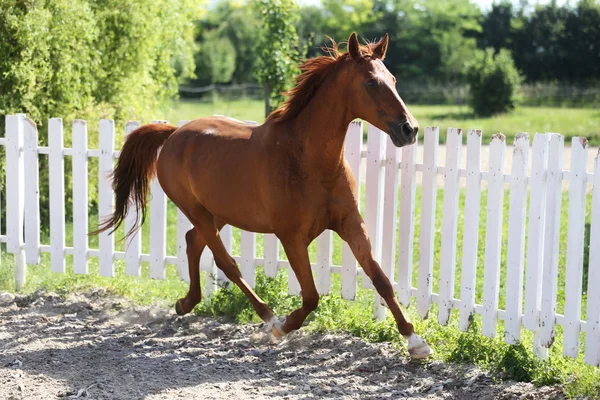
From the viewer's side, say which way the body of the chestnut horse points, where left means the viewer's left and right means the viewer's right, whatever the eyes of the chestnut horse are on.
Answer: facing the viewer and to the right of the viewer

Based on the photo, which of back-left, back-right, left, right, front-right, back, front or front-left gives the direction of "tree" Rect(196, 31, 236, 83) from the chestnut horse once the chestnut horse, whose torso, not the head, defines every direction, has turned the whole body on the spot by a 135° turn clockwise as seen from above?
right

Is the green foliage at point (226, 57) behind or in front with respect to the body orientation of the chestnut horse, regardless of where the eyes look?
behind
